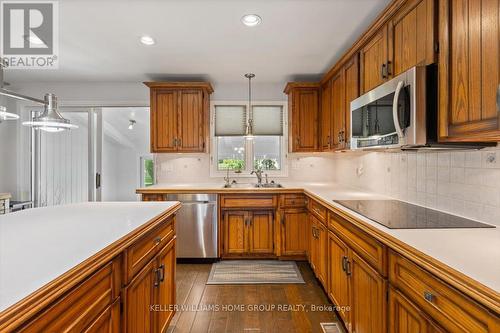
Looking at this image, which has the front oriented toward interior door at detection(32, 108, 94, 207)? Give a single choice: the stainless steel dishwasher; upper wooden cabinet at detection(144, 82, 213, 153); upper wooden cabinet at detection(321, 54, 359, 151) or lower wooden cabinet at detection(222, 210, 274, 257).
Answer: upper wooden cabinet at detection(321, 54, 359, 151)

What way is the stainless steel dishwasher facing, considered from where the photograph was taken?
facing the viewer

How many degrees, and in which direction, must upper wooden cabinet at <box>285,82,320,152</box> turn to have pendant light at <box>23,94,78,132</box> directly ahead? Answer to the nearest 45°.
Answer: approximately 45° to its right

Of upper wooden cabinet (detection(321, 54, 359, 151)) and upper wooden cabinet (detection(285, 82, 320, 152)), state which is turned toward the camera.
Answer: upper wooden cabinet (detection(285, 82, 320, 152))

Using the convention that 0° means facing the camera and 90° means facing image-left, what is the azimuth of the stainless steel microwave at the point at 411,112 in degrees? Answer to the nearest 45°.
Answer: approximately 45°

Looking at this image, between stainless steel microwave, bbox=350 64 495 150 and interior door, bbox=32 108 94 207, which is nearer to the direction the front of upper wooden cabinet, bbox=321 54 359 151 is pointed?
the interior door

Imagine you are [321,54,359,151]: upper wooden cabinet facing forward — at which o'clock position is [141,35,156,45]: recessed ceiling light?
The recessed ceiling light is roughly at 11 o'clock from the upper wooden cabinet.

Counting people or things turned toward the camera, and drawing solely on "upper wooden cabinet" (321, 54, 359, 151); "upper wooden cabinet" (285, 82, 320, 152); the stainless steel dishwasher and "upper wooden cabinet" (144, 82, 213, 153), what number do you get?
3

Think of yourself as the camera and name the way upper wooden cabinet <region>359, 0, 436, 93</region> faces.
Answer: facing the viewer and to the left of the viewer

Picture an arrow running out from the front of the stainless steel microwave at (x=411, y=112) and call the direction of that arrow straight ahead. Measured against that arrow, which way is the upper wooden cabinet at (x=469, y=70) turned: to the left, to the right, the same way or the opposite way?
the same way

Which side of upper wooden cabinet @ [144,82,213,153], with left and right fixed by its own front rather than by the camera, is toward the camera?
front

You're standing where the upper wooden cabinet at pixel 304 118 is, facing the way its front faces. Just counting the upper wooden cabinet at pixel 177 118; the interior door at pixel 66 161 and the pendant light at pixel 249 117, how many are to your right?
3

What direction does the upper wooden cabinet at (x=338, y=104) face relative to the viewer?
to the viewer's left
